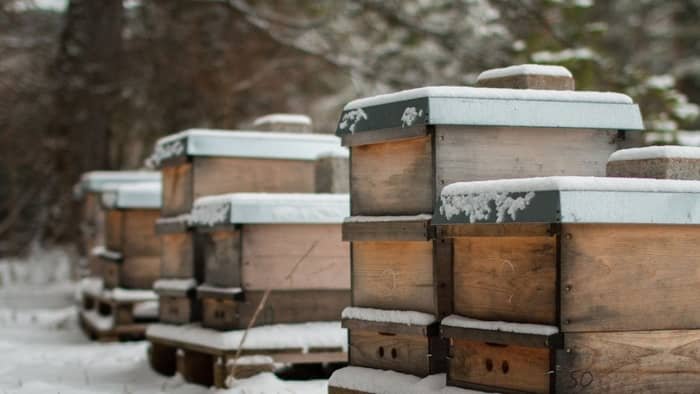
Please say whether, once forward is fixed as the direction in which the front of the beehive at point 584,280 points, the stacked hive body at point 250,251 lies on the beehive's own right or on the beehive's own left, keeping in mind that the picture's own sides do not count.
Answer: on the beehive's own right

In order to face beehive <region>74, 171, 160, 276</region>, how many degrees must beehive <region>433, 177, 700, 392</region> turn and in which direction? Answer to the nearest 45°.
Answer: approximately 90° to its right

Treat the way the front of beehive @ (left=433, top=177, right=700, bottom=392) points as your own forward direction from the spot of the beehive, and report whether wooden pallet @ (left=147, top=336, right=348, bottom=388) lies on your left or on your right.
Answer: on your right
